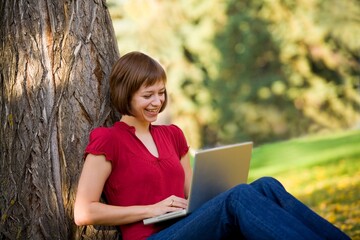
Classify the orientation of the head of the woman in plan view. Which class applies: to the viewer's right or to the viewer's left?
to the viewer's right

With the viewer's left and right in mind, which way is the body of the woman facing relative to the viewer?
facing the viewer and to the right of the viewer

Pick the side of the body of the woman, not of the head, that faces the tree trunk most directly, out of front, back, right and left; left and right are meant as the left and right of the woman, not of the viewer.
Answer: back
